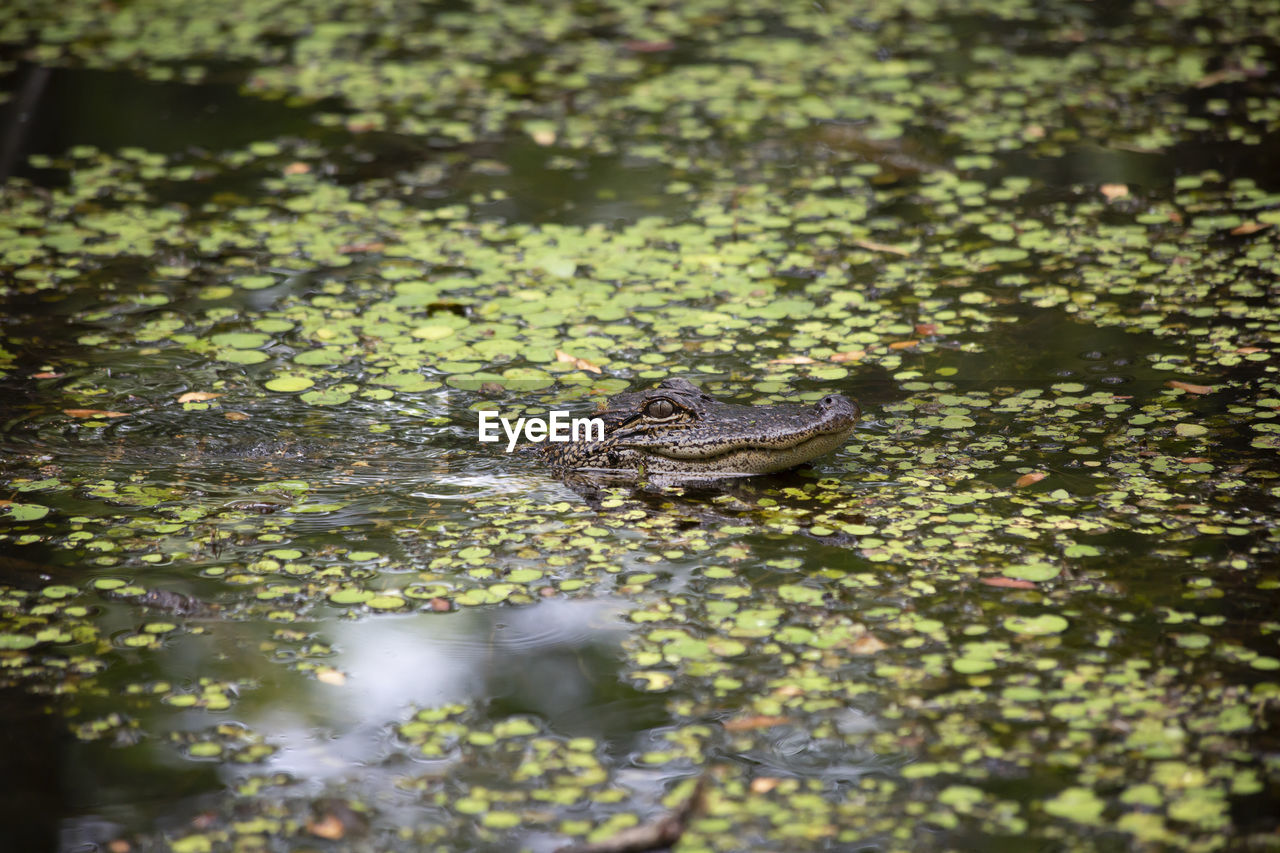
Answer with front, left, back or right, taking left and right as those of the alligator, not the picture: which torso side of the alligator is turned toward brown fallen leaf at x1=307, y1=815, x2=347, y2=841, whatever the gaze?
right

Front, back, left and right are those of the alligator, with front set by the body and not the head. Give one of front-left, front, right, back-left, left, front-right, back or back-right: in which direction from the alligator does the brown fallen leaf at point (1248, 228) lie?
front-left

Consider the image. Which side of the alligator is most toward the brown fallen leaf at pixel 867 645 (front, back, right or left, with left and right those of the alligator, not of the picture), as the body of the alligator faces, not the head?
right

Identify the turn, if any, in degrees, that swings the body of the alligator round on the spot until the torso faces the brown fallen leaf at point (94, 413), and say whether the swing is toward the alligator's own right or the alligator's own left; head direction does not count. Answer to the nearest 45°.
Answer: approximately 180°

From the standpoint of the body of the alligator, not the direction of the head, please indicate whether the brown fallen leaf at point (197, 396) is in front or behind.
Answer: behind

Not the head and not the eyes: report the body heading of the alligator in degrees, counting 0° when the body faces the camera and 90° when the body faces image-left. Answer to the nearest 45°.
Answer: approximately 270°
